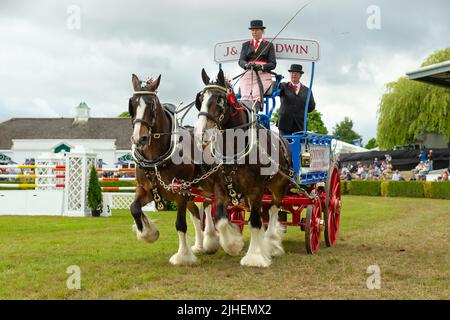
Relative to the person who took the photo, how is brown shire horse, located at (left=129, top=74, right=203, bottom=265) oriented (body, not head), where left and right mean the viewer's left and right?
facing the viewer and to the left of the viewer

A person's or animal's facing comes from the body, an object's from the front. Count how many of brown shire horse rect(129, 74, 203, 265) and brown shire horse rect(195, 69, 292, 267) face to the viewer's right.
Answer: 0

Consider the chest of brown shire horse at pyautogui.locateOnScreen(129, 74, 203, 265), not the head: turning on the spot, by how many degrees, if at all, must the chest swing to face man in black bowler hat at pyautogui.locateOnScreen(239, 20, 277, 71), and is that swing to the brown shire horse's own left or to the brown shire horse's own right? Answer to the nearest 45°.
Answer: approximately 180°

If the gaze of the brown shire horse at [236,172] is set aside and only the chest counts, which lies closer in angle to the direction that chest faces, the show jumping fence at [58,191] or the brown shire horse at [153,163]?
the brown shire horse

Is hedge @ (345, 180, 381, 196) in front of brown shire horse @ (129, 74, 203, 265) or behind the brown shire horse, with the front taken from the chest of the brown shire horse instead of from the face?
behind

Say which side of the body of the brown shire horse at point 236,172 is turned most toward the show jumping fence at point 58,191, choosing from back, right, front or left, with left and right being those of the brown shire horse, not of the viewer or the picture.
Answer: right
